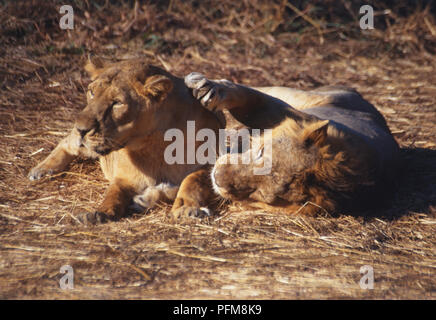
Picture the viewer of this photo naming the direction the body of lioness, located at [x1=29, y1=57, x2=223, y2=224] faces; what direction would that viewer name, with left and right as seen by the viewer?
facing the viewer and to the left of the viewer

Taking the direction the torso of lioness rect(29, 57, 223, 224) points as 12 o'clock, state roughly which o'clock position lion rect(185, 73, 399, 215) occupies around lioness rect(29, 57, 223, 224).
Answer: lion rect(185, 73, 399, 215) is roughly at 8 o'clock from lioness rect(29, 57, 223, 224).
